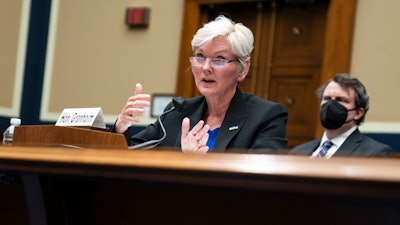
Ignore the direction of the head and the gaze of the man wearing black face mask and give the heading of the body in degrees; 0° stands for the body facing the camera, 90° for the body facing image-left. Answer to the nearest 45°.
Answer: approximately 45°

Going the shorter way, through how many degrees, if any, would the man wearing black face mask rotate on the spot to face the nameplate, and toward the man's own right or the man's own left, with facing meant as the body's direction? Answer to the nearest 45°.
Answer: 0° — they already face it
